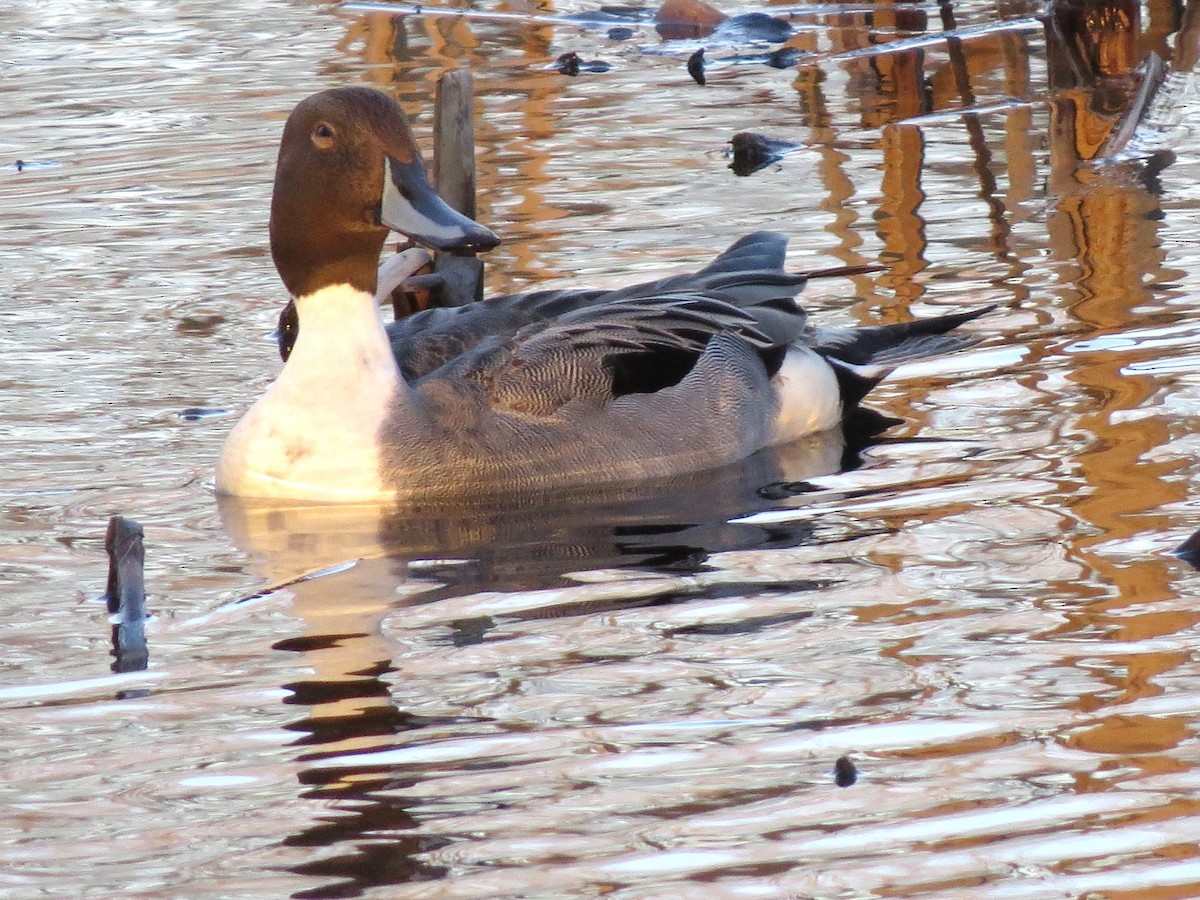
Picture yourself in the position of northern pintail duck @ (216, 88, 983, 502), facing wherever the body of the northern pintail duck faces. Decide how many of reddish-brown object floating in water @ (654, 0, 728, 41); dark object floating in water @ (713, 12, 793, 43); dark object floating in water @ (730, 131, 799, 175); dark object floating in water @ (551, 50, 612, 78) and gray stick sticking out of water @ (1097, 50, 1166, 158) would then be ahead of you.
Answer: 0

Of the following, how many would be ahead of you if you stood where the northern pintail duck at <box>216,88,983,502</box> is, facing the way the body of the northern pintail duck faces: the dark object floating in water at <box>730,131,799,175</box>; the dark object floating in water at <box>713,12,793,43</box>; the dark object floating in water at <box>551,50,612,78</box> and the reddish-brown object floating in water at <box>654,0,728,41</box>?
0

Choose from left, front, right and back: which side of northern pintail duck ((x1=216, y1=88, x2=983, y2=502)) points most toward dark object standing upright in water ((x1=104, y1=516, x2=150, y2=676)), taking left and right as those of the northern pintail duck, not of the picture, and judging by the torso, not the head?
front

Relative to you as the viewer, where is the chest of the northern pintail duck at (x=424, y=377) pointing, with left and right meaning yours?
facing the viewer and to the left of the viewer

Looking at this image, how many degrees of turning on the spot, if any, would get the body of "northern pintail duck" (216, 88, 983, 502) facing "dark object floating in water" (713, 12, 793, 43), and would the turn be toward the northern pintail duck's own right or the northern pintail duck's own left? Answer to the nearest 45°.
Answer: approximately 135° to the northern pintail duck's own right

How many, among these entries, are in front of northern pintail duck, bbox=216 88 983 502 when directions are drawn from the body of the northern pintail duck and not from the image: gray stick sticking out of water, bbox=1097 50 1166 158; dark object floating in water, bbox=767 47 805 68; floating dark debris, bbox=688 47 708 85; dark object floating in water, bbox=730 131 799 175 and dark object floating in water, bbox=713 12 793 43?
0

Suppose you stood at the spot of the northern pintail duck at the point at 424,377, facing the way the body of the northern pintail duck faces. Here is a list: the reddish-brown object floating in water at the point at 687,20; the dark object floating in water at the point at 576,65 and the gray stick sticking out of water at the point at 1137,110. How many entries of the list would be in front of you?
0

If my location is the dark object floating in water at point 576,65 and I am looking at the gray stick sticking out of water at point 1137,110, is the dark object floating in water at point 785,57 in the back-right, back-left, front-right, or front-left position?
front-left

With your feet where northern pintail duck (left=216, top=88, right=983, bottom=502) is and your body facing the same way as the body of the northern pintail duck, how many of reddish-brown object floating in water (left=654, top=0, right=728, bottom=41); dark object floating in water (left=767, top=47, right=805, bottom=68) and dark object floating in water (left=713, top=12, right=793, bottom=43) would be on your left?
0

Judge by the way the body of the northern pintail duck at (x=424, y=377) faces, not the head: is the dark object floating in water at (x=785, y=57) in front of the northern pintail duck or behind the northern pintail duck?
behind

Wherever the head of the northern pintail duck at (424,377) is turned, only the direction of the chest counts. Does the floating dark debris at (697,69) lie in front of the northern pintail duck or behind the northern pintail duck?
behind

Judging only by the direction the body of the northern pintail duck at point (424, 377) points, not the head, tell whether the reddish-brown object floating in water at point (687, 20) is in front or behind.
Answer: behind

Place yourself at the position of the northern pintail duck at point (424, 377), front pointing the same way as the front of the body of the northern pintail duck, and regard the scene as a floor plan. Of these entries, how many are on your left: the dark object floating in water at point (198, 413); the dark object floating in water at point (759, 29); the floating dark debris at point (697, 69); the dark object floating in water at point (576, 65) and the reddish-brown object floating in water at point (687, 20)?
0

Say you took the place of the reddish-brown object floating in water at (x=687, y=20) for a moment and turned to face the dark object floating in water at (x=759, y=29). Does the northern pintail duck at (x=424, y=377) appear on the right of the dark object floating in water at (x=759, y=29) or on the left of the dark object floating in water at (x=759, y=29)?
right

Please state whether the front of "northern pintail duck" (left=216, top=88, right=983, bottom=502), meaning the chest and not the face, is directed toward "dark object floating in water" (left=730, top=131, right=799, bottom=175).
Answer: no
